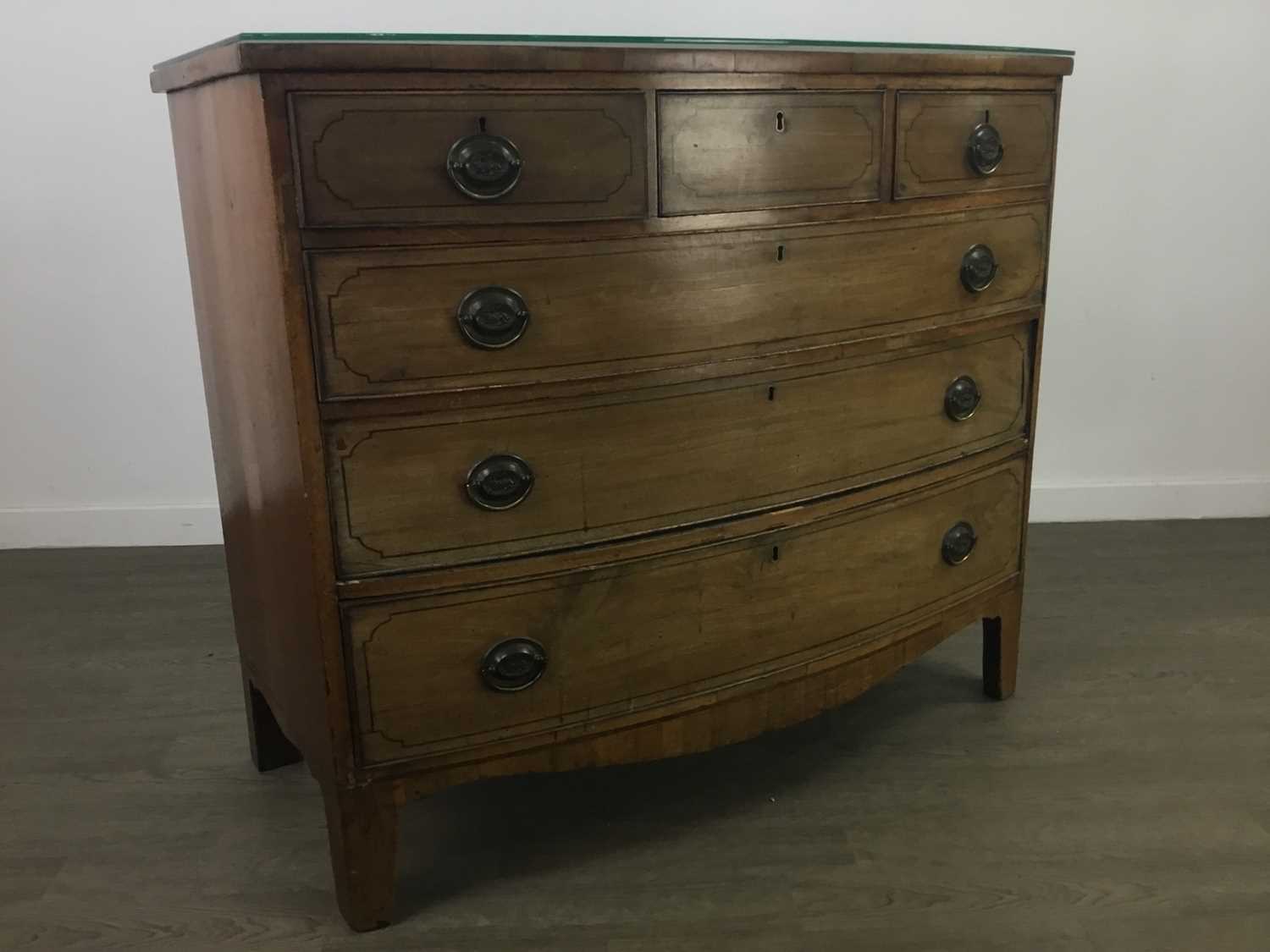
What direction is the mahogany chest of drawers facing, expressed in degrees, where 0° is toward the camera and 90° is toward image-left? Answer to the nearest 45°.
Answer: approximately 315°
